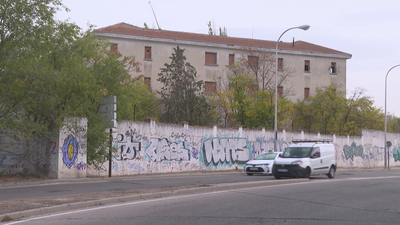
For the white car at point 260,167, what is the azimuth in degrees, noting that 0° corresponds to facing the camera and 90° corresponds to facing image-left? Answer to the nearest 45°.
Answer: approximately 45°

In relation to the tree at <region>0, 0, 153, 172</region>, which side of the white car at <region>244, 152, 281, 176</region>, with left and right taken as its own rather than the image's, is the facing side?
front

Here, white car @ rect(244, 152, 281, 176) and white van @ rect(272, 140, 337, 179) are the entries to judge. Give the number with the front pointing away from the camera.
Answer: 0

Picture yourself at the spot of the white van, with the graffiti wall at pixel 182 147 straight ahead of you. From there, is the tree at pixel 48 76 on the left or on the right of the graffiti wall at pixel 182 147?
left

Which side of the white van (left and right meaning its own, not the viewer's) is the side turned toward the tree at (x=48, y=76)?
right
